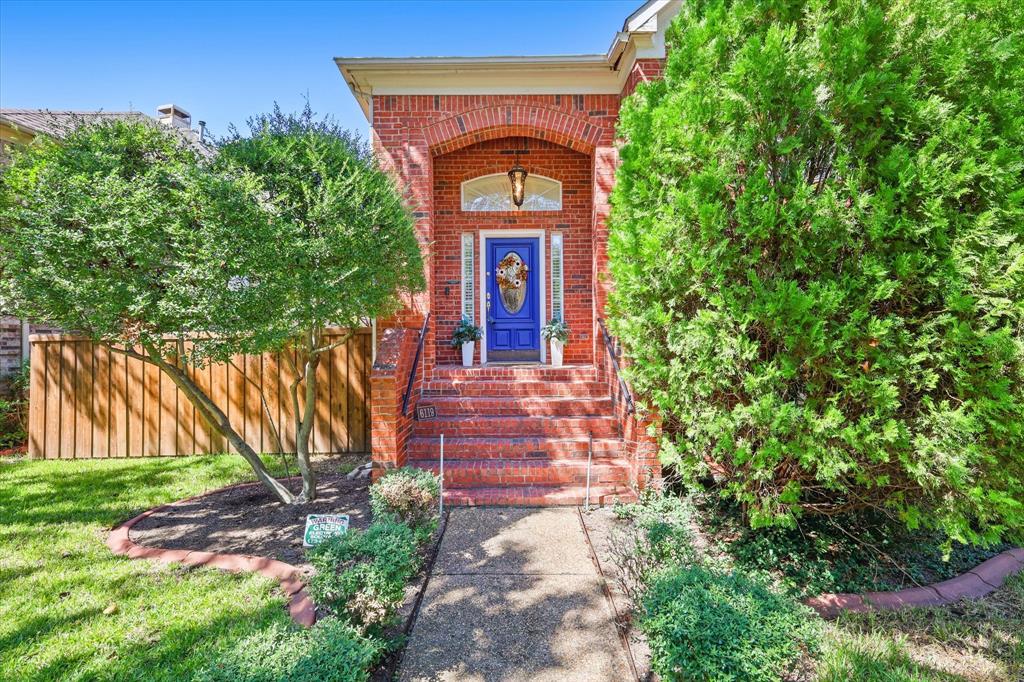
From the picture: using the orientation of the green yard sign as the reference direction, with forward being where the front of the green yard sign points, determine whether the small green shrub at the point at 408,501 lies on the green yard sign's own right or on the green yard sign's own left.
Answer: on the green yard sign's own left

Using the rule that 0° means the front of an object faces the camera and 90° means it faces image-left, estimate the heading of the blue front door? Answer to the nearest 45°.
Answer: approximately 0°

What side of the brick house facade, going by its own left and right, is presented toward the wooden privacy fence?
right

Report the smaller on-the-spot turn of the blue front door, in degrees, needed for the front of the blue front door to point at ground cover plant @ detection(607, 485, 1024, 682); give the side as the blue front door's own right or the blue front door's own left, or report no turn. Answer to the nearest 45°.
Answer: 0° — it already faces it

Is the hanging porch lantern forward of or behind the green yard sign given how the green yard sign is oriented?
behind

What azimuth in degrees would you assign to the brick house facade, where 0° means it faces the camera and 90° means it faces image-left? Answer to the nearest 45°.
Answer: approximately 0°
